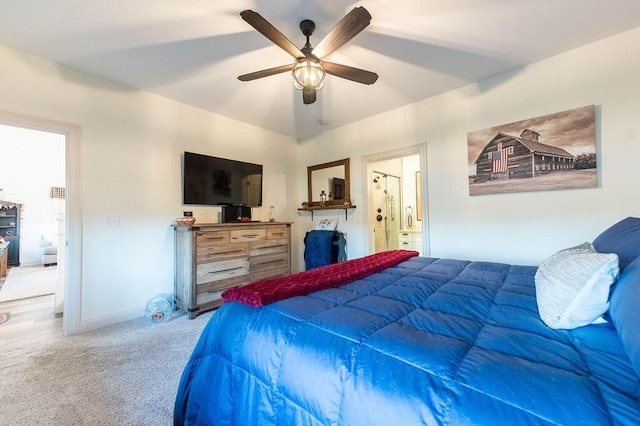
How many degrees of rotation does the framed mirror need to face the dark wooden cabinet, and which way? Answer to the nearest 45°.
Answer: approximately 45° to its right

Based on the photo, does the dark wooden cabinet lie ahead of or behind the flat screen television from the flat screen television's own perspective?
behind

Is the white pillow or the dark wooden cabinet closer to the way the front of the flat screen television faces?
the white pillow

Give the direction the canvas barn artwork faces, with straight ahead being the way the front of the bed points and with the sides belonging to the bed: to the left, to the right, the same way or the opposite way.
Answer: to the left

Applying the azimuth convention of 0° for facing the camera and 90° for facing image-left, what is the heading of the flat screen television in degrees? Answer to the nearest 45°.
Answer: approximately 315°

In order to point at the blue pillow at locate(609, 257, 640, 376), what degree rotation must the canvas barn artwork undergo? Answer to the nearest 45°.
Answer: approximately 45° to its left

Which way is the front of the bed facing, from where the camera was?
facing away from the viewer and to the left of the viewer

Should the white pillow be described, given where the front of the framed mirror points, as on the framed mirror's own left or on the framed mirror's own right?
on the framed mirror's own left
